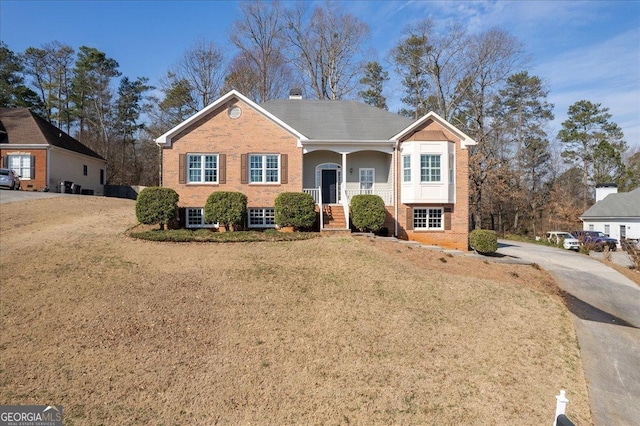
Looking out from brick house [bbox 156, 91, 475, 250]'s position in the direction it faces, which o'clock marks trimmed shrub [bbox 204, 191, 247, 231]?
The trimmed shrub is roughly at 2 o'clock from the brick house.

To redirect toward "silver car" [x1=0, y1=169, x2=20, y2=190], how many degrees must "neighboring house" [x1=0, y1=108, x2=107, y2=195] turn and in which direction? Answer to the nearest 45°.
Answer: approximately 45° to its right

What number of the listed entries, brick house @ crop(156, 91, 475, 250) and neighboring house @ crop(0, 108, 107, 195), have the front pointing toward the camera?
2

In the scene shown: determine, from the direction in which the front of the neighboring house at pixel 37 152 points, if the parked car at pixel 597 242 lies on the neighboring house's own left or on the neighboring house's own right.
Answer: on the neighboring house's own left

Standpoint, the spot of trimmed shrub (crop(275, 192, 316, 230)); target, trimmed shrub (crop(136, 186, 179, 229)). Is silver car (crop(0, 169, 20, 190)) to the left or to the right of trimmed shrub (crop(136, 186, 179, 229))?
right

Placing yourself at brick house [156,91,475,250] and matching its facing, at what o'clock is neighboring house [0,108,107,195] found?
The neighboring house is roughly at 4 o'clock from the brick house.

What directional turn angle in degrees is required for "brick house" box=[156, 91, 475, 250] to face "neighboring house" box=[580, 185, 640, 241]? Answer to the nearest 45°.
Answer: approximately 135° to its left

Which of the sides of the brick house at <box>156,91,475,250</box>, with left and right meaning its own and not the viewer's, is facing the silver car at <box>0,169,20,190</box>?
right
